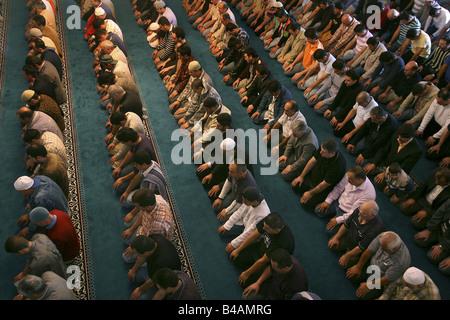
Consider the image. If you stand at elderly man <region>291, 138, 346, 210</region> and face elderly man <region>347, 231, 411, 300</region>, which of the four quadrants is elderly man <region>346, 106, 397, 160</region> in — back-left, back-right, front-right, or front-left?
back-left

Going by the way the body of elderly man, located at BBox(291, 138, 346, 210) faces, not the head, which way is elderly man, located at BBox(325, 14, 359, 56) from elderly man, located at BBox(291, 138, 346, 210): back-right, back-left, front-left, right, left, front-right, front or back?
back-right

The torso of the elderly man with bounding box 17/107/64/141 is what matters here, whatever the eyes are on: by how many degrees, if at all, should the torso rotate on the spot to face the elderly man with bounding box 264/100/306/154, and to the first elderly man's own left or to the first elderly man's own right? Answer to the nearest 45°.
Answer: approximately 180°

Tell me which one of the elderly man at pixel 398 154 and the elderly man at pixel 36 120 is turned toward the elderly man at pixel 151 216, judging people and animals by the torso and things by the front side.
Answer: the elderly man at pixel 398 154

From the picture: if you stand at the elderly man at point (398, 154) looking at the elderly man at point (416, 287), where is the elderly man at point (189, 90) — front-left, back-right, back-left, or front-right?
back-right

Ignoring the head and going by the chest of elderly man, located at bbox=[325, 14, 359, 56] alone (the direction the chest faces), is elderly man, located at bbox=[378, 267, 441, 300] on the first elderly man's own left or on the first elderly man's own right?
on the first elderly man's own left

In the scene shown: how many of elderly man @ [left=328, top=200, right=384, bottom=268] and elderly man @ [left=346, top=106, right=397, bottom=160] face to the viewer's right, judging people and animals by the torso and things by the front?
0
